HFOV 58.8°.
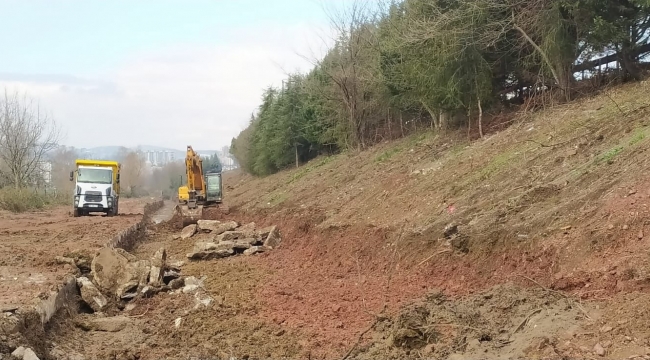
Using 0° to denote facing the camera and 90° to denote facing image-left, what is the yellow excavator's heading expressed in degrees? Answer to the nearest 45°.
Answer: approximately 0°

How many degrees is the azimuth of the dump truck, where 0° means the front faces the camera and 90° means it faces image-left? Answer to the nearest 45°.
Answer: approximately 0°

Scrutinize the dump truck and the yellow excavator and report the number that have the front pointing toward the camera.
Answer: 2

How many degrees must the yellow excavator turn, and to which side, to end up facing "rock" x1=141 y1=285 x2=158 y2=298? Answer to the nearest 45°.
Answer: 0° — it already faces it

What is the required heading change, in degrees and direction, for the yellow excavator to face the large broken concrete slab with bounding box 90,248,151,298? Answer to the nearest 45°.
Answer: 0° — it already faces it

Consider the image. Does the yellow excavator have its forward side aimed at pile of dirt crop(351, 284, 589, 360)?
yes

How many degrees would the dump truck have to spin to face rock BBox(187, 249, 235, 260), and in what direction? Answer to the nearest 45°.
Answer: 0° — it already faces it
